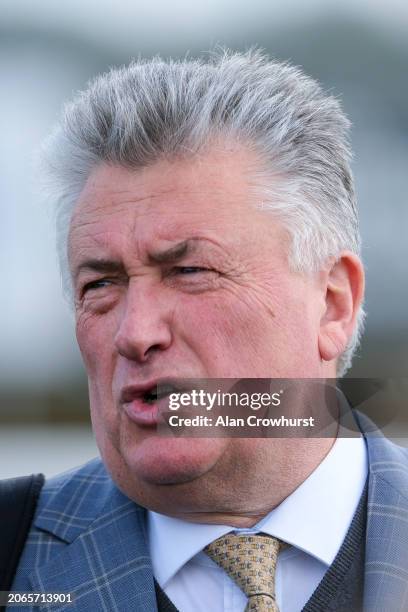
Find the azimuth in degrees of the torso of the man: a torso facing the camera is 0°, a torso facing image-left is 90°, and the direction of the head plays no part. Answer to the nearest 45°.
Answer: approximately 45°
